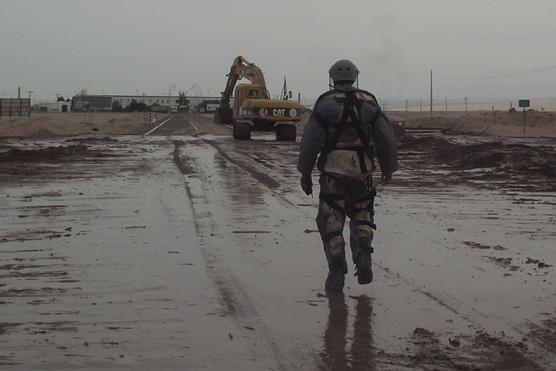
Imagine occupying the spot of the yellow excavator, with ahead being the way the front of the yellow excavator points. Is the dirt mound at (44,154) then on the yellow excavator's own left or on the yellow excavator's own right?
on the yellow excavator's own left

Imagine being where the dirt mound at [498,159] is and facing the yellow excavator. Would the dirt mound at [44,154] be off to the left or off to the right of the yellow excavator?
left

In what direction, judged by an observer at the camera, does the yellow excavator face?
facing away from the viewer and to the left of the viewer
